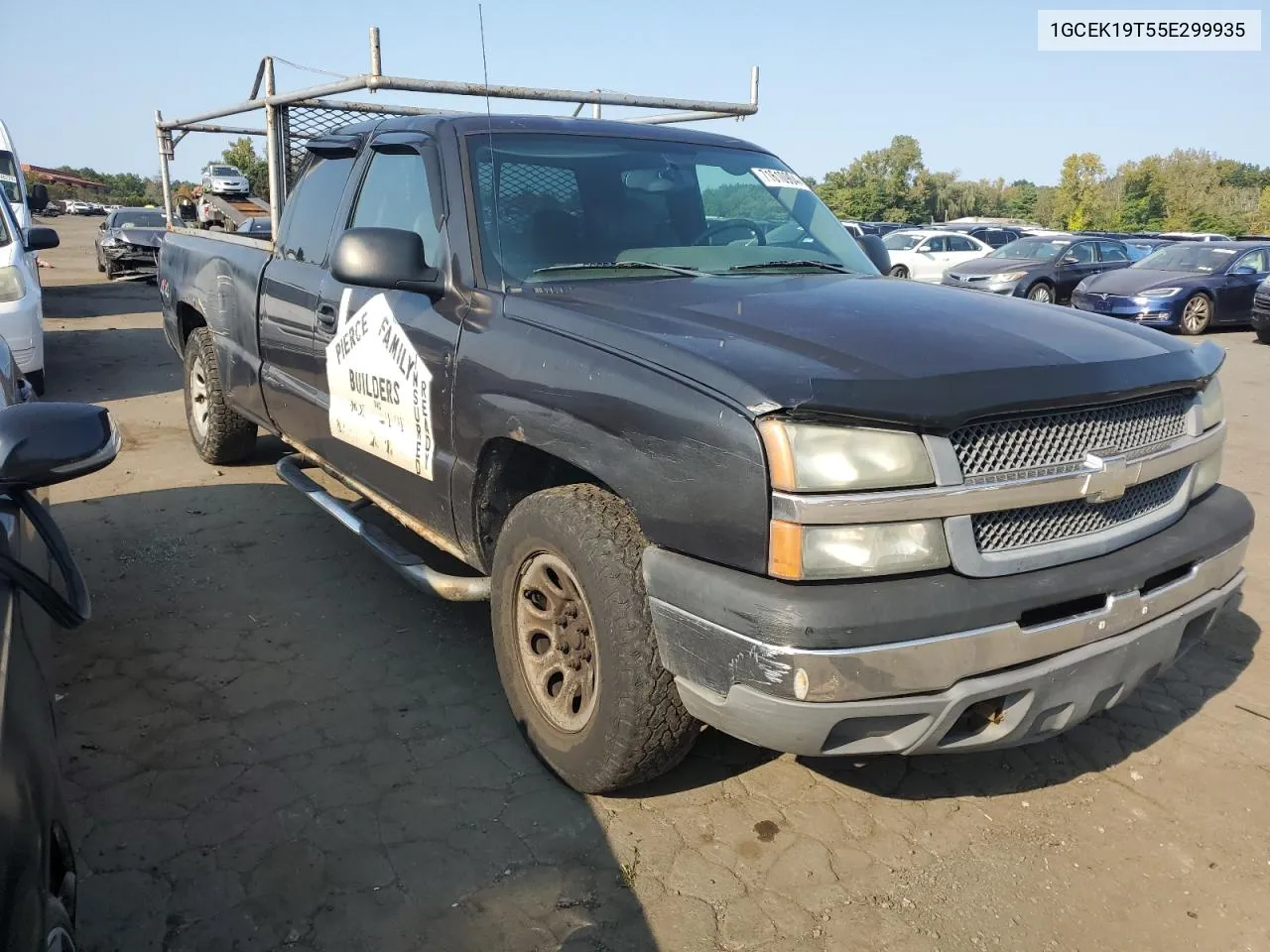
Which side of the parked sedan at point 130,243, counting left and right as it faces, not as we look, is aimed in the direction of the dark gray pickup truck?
front

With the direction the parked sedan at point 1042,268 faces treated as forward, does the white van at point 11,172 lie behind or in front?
in front

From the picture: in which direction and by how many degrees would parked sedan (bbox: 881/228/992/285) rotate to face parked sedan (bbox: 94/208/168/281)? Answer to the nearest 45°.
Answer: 0° — it already faces it

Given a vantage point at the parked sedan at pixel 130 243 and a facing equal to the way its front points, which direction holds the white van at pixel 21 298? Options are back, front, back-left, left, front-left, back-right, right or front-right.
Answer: front

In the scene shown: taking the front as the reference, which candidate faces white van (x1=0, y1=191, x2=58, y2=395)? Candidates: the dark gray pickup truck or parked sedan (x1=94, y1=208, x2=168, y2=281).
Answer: the parked sedan

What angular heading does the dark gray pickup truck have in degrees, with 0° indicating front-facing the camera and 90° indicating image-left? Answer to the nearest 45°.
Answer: approximately 315°

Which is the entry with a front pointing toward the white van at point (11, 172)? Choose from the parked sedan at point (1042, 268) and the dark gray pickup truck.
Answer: the parked sedan

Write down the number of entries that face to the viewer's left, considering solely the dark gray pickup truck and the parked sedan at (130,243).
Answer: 0

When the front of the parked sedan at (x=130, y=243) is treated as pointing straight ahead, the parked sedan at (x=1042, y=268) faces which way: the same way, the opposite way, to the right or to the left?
to the right

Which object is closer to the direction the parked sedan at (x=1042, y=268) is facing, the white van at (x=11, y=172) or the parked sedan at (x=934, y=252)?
the white van

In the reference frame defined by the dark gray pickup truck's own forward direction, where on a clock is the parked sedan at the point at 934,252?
The parked sedan is roughly at 8 o'clock from the dark gray pickup truck.

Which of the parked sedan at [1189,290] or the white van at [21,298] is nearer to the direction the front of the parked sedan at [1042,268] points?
the white van

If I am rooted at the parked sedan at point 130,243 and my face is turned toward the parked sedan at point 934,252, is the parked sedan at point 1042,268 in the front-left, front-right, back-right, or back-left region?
front-right

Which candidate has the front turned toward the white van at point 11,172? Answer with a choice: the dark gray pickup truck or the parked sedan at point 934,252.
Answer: the parked sedan

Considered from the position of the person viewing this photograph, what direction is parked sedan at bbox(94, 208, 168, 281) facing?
facing the viewer

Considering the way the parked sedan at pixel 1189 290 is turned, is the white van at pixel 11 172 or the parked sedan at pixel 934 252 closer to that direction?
the white van

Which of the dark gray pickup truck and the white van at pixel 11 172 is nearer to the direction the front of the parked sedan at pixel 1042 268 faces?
the white van

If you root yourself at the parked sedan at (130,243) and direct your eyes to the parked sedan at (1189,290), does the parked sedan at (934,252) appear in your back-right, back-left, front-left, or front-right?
front-left
